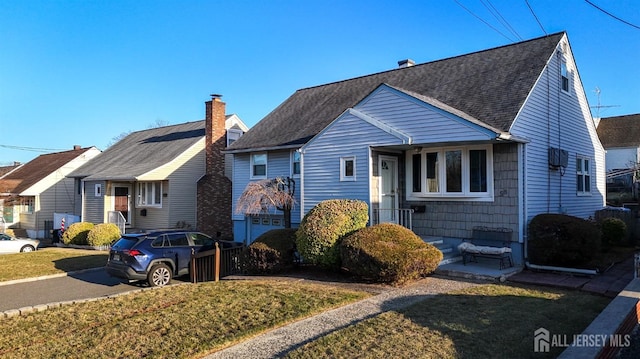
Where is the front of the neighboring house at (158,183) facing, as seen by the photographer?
facing the viewer and to the left of the viewer

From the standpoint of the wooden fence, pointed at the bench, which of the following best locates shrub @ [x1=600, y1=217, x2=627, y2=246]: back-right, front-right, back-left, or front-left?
front-left

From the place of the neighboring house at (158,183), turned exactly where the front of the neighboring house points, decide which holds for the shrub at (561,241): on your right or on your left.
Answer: on your left

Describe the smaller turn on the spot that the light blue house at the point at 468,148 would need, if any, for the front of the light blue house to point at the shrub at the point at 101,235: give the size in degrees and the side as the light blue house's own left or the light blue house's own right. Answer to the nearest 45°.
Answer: approximately 45° to the light blue house's own right

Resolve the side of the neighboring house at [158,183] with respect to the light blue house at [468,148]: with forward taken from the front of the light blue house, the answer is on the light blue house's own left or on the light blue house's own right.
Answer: on the light blue house's own right

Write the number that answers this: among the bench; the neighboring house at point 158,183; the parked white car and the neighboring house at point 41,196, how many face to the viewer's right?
1

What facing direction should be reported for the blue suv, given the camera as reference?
facing away from the viewer and to the right of the viewer

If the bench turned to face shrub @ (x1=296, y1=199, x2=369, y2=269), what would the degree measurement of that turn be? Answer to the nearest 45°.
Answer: approximately 90° to its right

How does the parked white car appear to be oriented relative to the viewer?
to the viewer's right

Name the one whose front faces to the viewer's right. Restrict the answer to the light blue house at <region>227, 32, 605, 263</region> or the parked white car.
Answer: the parked white car

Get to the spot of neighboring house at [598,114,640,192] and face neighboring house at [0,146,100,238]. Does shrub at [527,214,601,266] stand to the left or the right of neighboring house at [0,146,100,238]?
left
